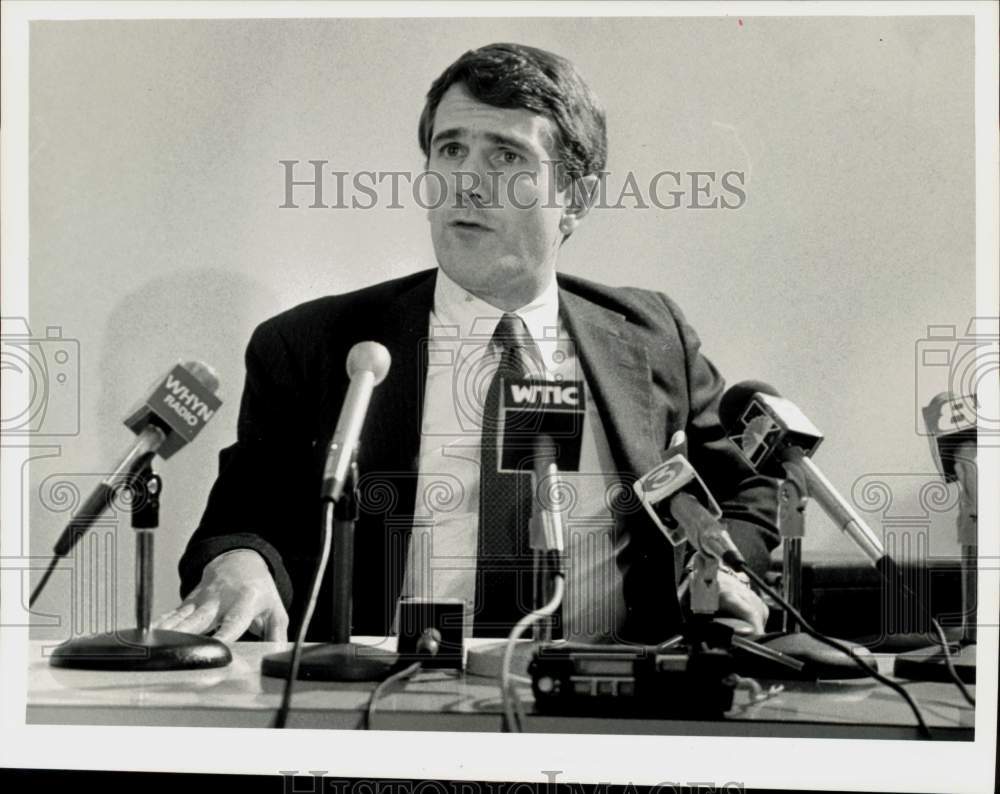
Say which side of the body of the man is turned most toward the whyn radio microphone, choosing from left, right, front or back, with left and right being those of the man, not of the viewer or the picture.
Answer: right

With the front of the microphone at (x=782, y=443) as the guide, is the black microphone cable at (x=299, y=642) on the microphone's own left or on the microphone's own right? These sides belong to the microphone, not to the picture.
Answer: on the microphone's own left

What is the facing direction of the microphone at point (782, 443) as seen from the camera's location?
facing away from the viewer and to the left of the viewer

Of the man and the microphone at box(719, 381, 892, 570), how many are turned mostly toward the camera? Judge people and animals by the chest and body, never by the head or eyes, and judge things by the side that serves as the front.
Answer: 1

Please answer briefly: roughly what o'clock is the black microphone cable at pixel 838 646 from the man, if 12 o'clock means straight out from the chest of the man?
The black microphone cable is roughly at 10 o'clock from the man.

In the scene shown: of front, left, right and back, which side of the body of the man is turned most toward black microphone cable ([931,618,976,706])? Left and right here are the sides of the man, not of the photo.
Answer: left

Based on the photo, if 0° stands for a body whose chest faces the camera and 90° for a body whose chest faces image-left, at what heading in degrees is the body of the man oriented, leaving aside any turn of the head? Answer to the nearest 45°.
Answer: approximately 0°

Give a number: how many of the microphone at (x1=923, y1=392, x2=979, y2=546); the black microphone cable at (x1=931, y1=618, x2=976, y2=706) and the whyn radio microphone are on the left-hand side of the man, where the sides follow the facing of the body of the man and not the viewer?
2
